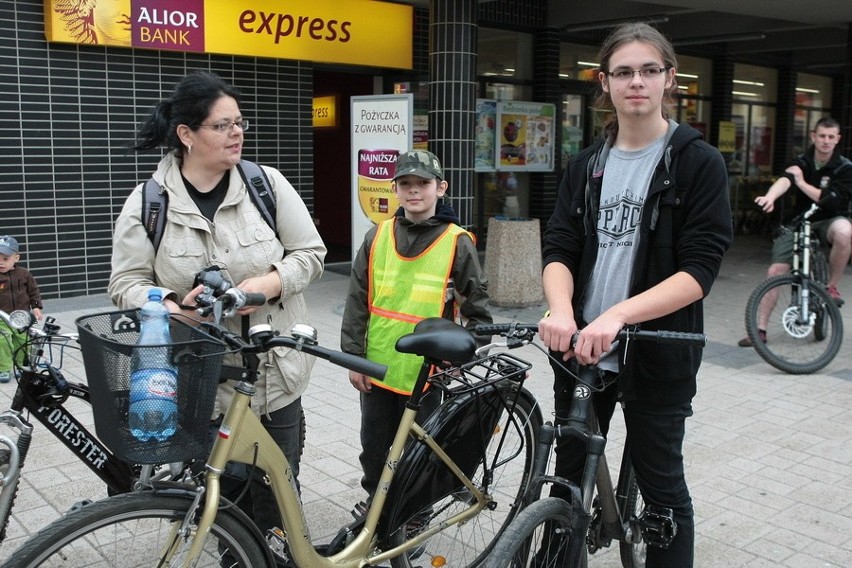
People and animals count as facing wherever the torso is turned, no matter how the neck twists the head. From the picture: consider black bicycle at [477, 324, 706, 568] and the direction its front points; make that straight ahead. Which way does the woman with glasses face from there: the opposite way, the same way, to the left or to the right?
to the left

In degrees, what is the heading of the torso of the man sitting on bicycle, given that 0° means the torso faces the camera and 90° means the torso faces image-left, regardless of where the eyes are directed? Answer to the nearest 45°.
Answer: approximately 45°

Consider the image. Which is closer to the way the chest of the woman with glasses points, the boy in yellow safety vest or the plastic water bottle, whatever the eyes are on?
the plastic water bottle

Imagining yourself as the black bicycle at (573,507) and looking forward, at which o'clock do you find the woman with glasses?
The woman with glasses is roughly at 2 o'clock from the black bicycle.

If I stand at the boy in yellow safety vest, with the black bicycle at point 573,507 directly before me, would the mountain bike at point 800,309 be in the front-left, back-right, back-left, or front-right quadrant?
back-left

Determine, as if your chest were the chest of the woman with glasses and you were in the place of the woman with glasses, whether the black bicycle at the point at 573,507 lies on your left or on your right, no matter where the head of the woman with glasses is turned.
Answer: on your left

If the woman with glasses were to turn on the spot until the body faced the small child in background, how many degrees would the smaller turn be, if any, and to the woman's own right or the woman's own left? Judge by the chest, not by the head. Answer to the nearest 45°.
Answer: approximately 180°
